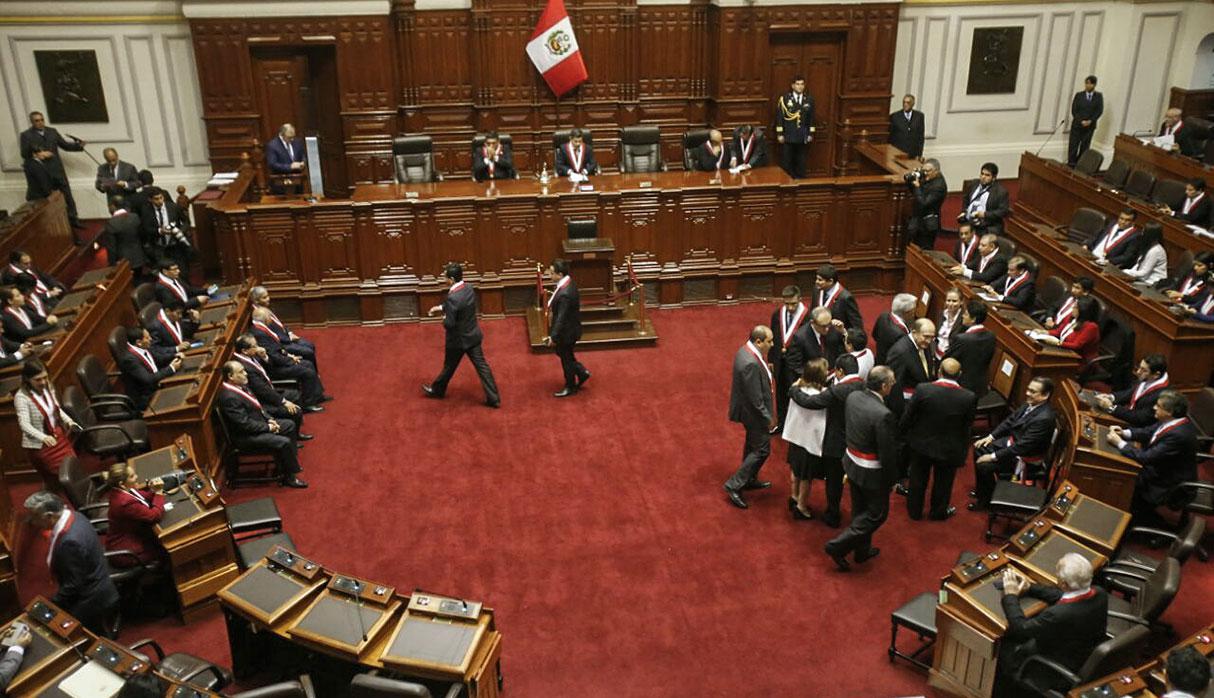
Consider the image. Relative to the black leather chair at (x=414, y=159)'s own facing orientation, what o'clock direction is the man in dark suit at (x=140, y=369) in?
The man in dark suit is roughly at 1 o'clock from the black leather chair.

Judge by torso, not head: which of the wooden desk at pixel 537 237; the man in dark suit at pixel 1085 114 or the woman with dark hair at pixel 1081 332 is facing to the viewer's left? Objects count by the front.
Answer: the woman with dark hair

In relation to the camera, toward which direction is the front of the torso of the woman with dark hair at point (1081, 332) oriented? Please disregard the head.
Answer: to the viewer's left

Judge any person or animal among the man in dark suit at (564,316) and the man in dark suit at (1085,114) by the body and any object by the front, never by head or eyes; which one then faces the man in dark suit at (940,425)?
the man in dark suit at (1085,114)

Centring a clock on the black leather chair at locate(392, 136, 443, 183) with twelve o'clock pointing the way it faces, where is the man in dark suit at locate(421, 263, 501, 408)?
The man in dark suit is roughly at 12 o'clock from the black leather chair.

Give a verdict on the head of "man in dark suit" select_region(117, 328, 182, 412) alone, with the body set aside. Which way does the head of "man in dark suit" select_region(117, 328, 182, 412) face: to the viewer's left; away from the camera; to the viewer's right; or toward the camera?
to the viewer's right

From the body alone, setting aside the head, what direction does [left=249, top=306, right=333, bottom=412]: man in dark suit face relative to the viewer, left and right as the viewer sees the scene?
facing to the right of the viewer
